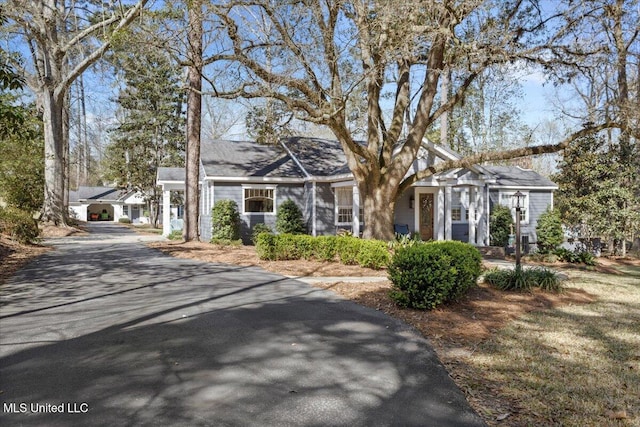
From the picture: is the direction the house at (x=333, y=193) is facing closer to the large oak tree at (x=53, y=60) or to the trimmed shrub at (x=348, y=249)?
the trimmed shrub

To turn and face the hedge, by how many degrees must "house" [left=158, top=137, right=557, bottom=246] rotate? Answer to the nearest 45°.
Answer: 0° — it already faces it

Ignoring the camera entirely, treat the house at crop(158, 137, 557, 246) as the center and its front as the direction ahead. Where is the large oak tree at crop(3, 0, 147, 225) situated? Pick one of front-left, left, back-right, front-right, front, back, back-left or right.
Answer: right

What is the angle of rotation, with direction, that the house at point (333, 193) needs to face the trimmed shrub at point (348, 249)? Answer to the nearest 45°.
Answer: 0° — it already faces it

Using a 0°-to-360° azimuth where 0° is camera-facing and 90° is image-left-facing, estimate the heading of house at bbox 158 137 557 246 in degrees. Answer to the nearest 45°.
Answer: approximately 0°

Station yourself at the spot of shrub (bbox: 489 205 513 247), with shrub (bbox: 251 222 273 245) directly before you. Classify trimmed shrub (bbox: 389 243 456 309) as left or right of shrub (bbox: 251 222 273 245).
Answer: left

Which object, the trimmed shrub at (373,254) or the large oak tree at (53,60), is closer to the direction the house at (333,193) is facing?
the trimmed shrub

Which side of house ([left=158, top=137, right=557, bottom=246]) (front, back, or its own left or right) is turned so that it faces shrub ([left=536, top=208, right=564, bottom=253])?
left

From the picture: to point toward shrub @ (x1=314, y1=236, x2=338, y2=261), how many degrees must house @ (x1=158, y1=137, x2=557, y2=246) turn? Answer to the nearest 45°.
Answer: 0° — it already faces it

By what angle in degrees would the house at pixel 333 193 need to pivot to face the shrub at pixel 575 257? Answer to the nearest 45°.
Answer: approximately 45° to its left
